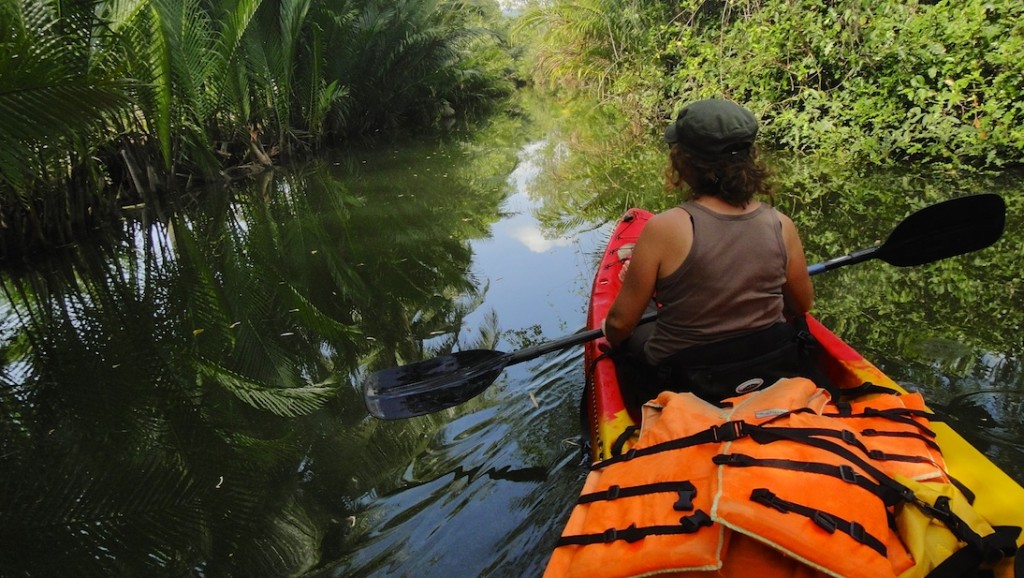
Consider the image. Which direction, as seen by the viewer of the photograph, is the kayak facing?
facing away from the viewer
